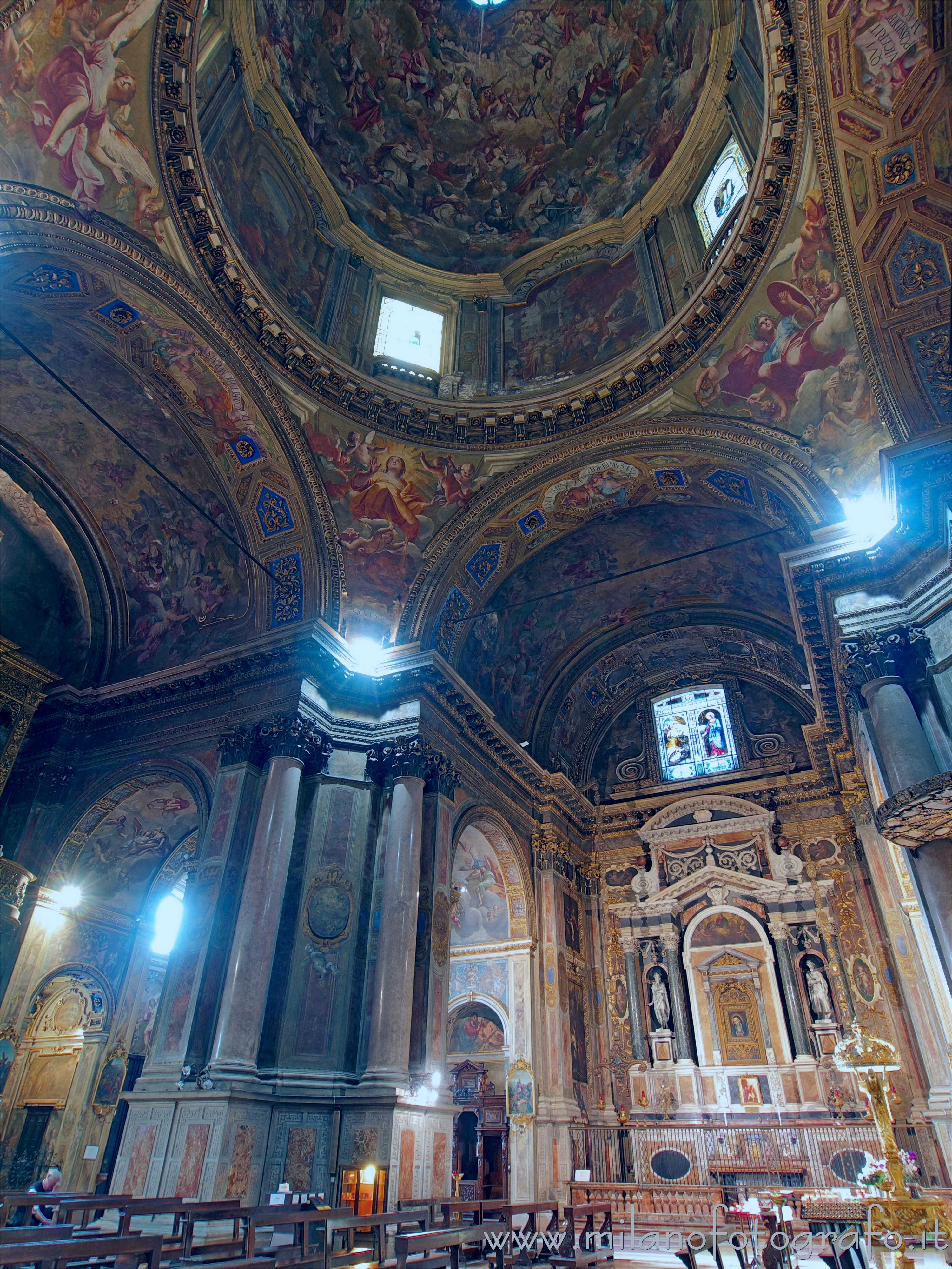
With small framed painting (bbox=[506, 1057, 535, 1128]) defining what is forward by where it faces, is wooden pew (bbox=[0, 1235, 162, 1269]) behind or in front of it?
in front

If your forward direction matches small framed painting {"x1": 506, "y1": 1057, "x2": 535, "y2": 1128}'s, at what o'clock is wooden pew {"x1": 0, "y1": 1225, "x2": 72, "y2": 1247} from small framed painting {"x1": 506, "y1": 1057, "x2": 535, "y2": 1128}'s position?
The wooden pew is roughly at 1 o'clock from the small framed painting.

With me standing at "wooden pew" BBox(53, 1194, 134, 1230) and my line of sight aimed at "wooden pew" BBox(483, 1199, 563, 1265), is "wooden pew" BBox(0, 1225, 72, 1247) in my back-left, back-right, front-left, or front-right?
back-right

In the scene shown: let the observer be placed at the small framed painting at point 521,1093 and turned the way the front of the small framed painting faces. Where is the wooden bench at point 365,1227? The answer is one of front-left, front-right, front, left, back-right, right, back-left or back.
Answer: front

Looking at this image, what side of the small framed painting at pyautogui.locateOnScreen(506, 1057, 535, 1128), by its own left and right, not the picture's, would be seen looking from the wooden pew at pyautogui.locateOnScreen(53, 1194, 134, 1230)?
front

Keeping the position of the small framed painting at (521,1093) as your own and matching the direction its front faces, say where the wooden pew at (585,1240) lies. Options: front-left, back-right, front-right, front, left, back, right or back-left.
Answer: front

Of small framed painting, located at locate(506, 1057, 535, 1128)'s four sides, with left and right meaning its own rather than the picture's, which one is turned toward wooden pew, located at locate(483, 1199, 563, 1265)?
front

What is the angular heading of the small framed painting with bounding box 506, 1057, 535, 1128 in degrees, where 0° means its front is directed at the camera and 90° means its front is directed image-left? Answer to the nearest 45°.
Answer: approximately 0°

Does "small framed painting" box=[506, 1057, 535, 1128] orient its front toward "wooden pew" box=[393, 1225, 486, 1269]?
yes

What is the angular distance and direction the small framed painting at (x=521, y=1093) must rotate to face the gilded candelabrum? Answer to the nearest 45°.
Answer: approximately 45° to its left

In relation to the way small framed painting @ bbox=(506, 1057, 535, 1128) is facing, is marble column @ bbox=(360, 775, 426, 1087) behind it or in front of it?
in front
